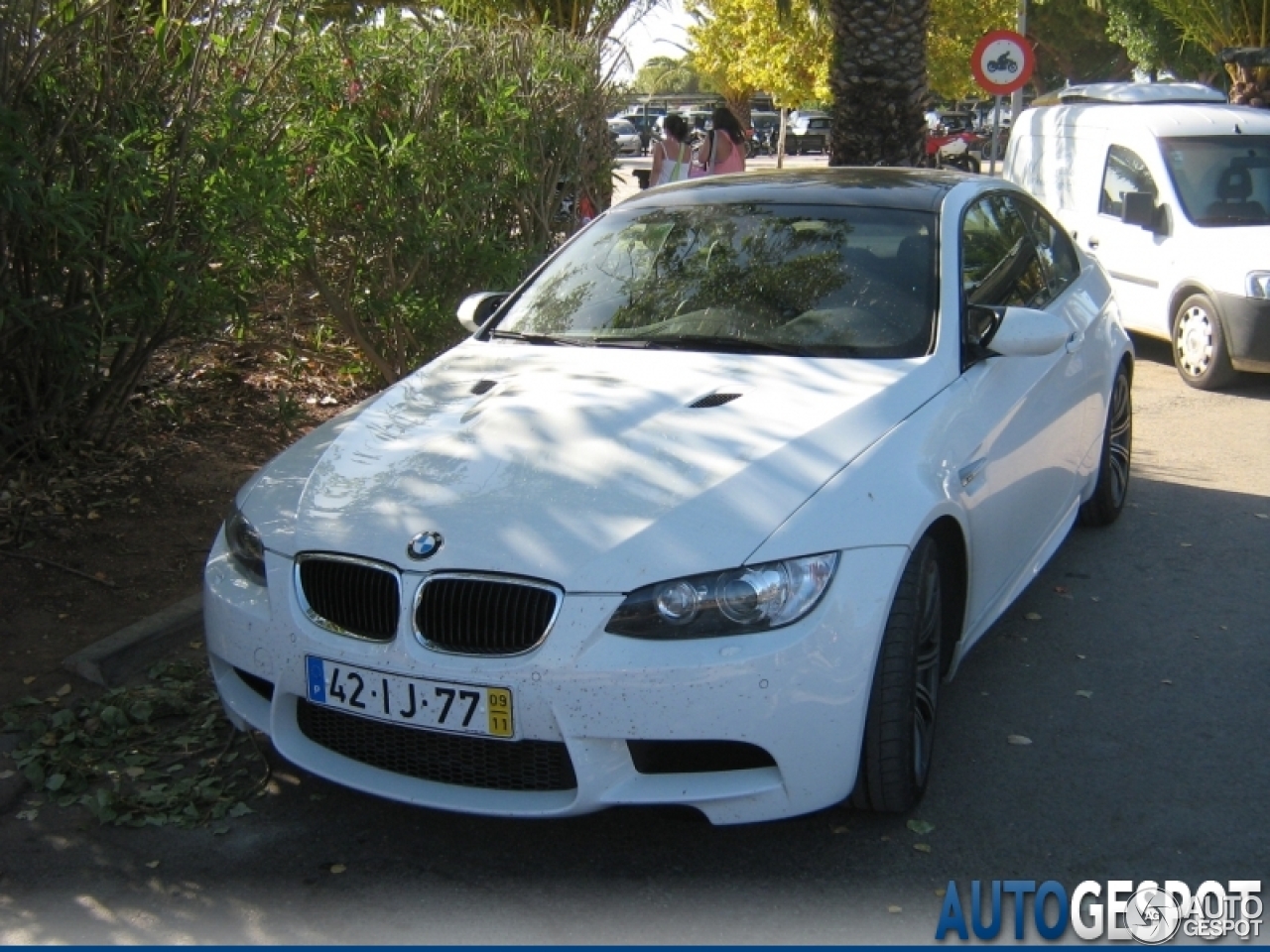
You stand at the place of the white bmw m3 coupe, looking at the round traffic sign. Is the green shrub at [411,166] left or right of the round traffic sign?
left

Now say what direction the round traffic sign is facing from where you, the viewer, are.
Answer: facing the viewer

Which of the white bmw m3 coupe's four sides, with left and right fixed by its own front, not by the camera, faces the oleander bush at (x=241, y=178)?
right

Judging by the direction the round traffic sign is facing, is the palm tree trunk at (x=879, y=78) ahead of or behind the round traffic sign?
ahead

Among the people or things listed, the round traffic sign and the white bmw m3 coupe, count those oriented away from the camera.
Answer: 0

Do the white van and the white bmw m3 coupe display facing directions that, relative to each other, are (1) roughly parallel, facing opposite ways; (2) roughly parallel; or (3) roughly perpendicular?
roughly perpendicular

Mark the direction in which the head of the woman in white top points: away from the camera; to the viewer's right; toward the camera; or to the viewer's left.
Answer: away from the camera

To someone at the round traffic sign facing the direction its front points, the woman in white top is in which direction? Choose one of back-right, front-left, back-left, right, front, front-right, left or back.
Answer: front-right

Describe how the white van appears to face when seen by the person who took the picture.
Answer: facing the viewer and to the right of the viewer

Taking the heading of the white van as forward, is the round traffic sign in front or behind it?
behind

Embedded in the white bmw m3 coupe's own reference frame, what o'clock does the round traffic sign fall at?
The round traffic sign is roughly at 5 o'clock from the white bmw m3 coupe.

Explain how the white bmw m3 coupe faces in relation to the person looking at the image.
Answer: facing the viewer and to the left of the viewer

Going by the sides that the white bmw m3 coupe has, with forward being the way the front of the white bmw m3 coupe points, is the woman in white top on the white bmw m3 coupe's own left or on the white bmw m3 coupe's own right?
on the white bmw m3 coupe's own right

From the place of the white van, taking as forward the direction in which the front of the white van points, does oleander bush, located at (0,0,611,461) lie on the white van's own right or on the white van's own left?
on the white van's own right
